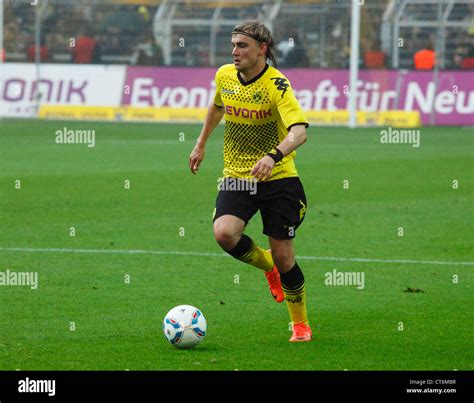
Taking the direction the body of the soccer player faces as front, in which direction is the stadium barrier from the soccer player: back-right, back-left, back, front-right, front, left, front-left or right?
back-right

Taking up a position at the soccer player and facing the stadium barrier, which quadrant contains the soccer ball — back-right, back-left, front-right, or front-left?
back-left

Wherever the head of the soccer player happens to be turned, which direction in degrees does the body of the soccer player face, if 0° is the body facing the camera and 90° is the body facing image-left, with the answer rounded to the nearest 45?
approximately 45°
